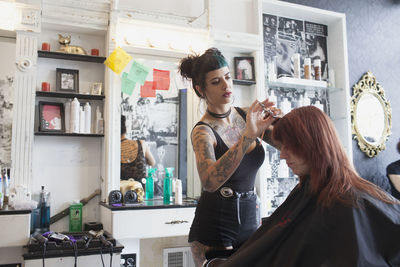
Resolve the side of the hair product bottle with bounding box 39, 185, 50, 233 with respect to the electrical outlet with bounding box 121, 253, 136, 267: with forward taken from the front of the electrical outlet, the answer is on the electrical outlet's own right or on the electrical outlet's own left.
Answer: on the electrical outlet's own right

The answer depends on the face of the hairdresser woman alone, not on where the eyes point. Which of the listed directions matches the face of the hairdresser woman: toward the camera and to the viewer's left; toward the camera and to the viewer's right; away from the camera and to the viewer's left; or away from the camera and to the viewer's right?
toward the camera and to the viewer's right

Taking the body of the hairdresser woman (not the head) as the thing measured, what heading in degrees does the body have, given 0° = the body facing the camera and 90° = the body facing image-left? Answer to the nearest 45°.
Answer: approximately 315°

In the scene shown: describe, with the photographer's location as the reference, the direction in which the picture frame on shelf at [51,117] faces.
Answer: facing the viewer

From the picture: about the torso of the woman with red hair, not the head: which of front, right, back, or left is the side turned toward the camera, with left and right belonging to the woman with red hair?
left

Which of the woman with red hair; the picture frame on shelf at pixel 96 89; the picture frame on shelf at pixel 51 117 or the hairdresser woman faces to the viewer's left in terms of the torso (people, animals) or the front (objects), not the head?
the woman with red hair

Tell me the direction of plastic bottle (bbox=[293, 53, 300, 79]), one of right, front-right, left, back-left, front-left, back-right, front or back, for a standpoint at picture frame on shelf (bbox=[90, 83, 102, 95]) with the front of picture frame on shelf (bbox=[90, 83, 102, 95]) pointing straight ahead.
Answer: left

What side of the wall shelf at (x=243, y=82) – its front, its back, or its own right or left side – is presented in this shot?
front
